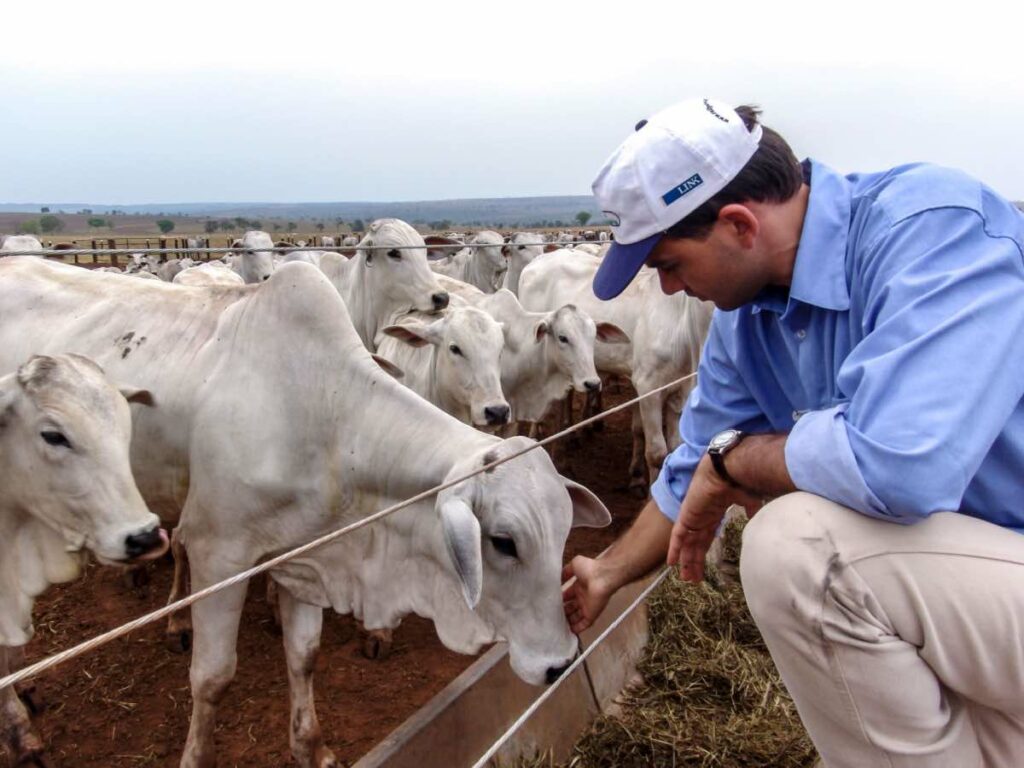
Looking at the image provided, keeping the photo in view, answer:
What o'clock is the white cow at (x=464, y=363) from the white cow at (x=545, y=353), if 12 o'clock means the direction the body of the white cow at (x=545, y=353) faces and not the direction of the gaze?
the white cow at (x=464, y=363) is roughly at 2 o'clock from the white cow at (x=545, y=353).

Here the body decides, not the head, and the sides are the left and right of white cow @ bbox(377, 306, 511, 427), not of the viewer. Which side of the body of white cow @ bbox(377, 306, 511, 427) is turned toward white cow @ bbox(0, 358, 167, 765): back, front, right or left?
right

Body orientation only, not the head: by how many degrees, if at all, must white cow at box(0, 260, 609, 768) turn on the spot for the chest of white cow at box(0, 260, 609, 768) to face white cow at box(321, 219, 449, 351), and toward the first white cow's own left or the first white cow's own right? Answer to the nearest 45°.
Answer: approximately 135° to the first white cow's own left

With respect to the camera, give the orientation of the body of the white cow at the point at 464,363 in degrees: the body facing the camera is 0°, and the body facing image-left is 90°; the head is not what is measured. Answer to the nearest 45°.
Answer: approximately 315°

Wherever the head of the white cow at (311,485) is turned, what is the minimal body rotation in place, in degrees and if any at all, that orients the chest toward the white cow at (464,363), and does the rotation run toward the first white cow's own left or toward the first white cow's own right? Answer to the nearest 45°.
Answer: approximately 90° to the first white cow's own left

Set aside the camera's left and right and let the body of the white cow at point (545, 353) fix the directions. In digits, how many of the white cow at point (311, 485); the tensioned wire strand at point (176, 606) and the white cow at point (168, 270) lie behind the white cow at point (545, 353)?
1

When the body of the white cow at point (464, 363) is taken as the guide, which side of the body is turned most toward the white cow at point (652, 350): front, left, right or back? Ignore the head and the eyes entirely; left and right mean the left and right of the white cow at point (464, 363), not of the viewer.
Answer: left

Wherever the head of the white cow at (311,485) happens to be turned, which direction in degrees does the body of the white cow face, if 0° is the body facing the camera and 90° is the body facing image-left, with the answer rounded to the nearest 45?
approximately 315°
